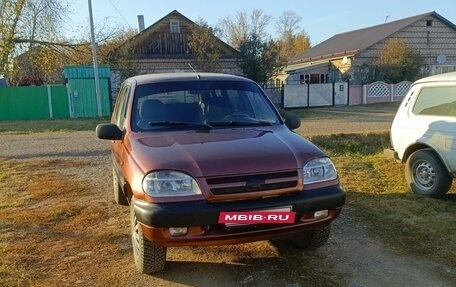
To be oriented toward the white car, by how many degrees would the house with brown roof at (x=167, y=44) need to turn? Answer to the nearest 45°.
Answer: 0° — it already faces it

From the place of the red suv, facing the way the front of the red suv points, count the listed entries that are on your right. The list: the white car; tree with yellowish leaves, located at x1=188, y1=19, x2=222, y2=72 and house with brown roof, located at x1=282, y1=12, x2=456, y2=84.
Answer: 0

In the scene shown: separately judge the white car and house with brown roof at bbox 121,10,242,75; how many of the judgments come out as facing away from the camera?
0

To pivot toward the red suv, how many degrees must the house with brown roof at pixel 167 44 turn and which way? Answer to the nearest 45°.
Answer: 0° — it already faces it

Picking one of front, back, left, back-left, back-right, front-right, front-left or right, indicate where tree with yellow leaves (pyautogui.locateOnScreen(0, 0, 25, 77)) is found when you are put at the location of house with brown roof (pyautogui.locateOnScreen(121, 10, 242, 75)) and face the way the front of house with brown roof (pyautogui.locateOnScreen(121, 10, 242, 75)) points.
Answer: front-right

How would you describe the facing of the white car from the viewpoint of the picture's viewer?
facing the viewer and to the right of the viewer

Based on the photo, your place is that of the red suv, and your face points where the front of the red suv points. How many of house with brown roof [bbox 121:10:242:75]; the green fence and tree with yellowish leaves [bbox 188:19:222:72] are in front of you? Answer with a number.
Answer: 0

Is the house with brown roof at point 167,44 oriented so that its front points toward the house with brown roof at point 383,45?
no

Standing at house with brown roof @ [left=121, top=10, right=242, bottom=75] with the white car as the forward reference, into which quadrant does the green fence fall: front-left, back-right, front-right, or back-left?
front-right

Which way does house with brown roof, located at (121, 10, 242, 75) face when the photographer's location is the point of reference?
facing the viewer

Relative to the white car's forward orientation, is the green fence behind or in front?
behind

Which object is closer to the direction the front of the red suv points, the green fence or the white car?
the white car

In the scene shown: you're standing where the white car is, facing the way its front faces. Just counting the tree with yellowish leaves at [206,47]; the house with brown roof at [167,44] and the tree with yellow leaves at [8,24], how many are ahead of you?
0

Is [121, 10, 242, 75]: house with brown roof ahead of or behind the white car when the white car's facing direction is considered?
behind

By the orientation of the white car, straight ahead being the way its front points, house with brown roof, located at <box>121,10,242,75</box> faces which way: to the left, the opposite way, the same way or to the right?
to the right
